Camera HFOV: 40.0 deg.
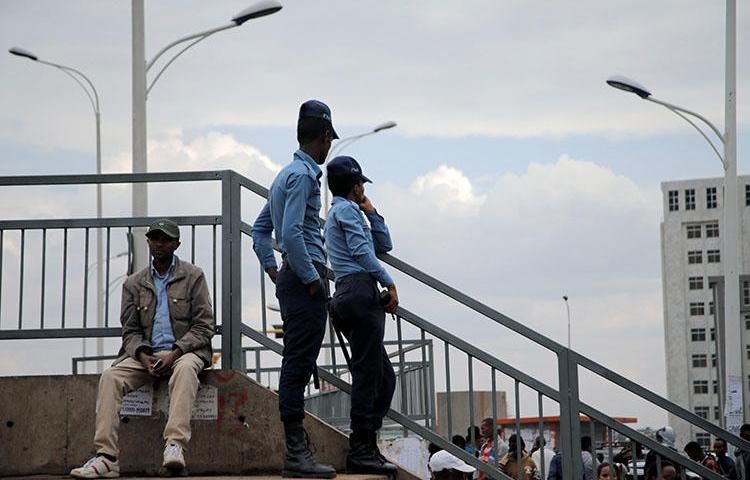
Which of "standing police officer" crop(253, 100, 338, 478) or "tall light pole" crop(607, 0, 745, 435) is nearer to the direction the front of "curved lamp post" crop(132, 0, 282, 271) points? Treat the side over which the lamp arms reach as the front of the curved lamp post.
the tall light pole

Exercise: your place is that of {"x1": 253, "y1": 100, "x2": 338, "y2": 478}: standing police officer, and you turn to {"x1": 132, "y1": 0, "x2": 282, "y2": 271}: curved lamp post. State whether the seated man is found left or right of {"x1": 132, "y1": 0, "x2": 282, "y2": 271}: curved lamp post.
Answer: left

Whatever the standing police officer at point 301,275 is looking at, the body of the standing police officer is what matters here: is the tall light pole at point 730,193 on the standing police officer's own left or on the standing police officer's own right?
on the standing police officer's own left

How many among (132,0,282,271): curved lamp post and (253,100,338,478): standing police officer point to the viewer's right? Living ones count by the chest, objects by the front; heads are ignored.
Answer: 2

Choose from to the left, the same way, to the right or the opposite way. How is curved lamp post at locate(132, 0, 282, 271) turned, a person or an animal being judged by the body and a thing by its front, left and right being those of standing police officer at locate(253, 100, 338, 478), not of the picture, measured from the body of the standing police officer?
the same way

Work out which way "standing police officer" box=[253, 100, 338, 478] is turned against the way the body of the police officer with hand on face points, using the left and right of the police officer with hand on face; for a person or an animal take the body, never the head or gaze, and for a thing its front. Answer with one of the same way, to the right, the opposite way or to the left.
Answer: the same way

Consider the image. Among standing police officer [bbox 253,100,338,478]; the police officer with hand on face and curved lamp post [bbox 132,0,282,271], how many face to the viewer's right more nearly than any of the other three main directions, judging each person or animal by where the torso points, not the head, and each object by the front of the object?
3

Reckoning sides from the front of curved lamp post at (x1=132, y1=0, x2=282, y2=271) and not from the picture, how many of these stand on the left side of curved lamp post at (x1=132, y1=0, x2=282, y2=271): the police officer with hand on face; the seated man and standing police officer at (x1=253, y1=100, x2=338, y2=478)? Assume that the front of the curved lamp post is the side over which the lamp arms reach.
0

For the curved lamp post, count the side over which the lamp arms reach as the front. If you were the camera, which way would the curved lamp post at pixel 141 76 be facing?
facing to the right of the viewer

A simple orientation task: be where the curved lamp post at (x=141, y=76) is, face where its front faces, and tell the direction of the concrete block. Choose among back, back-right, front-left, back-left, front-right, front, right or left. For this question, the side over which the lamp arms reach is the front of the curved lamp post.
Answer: right

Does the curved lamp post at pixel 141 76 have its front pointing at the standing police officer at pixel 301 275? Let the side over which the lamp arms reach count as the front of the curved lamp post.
no

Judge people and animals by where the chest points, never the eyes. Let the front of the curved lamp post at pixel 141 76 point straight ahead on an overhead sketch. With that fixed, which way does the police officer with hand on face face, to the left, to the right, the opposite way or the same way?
the same way

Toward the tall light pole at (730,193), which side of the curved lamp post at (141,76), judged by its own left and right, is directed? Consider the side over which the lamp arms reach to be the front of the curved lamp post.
front

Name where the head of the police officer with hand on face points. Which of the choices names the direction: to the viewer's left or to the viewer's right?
to the viewer's right

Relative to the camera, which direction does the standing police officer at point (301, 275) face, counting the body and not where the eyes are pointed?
to the viewer's right

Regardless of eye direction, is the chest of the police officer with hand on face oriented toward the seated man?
no

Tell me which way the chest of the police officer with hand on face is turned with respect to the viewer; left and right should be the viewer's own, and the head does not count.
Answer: facing to the right of the viewer

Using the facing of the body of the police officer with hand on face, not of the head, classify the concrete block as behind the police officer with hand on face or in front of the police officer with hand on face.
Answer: behind
